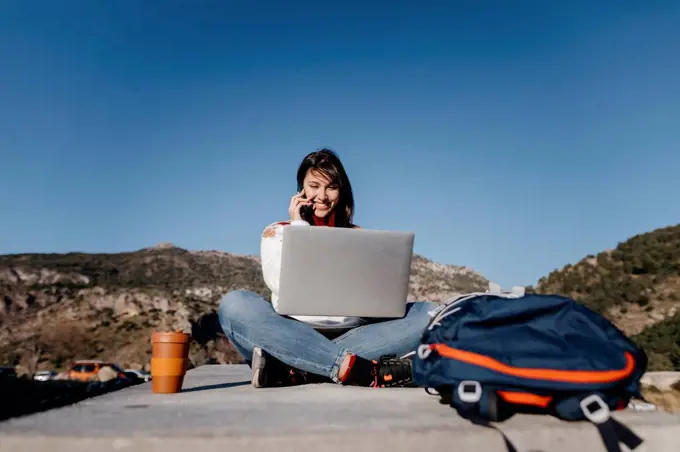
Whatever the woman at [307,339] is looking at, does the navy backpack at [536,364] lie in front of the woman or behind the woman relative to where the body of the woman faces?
in front

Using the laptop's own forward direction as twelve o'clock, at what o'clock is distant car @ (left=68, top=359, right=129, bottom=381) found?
The distant car is roughly at 11 o'clock from the laptop.

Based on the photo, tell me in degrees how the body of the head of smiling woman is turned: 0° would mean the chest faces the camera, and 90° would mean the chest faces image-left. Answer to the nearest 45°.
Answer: approximately 0°

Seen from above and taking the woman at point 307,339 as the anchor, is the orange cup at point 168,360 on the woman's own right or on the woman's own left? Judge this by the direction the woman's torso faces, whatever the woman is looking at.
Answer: on the woman's own right

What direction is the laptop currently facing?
away from the camera

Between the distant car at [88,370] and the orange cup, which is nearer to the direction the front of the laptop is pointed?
the distant car
